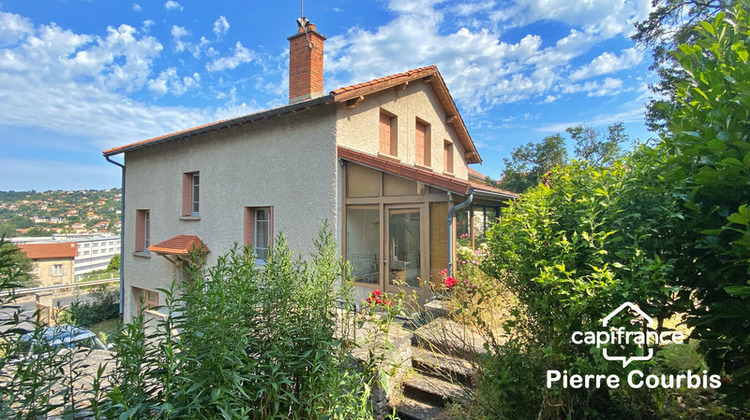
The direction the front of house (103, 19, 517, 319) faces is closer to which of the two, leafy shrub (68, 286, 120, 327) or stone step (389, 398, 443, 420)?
the stone step

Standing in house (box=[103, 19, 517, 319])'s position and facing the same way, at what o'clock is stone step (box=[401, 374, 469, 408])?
The stone step is roughly at 1 o'clock from the house.

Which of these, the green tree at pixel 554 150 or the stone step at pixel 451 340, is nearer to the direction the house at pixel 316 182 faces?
the stone step

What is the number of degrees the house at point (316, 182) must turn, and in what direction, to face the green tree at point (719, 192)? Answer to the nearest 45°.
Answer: approximately 45° to its right

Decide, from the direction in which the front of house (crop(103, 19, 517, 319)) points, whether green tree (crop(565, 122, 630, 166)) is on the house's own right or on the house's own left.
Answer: on the house's own left

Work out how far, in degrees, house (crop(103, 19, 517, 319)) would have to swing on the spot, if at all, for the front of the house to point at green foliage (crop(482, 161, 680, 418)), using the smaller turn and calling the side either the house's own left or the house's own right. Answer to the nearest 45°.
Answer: approximately 45° to the house's own right

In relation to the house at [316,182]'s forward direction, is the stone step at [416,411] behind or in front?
in front

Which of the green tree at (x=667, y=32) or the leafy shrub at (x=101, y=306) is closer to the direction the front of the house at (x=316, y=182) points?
the green tree

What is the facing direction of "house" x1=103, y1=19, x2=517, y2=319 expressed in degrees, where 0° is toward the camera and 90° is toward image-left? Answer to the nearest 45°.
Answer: approximately 315°

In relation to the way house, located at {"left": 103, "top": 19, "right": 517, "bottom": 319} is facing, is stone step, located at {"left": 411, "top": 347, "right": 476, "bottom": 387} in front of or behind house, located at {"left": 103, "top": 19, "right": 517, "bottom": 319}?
in front

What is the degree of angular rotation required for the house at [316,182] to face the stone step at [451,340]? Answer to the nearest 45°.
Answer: approximately 45° to its right

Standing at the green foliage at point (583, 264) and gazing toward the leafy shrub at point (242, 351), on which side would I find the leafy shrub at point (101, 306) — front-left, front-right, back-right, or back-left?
front-right
